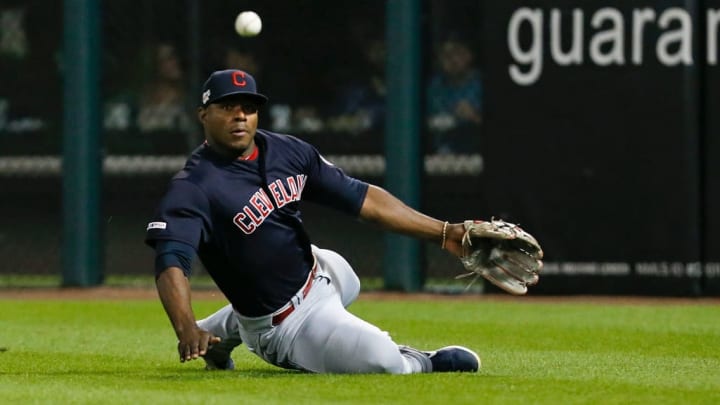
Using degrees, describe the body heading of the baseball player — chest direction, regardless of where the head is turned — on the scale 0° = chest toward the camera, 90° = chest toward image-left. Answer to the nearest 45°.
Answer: approximately 315°
